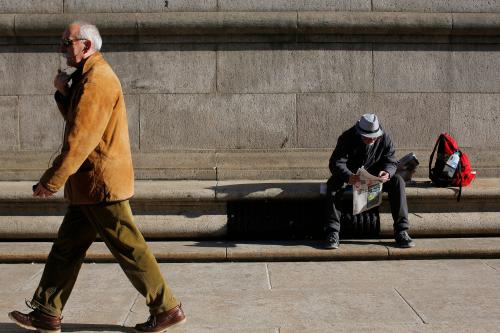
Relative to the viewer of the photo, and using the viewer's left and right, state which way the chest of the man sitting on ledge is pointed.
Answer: facing the viewer

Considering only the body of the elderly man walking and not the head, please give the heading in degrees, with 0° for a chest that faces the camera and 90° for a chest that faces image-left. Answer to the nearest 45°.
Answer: approximately 90°

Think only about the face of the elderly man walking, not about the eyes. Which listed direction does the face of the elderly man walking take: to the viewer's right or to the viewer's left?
to the viewer's left

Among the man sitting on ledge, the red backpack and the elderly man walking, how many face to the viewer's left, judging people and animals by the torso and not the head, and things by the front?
1

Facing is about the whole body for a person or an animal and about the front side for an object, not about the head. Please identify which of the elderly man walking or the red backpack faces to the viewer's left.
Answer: the elderly man walking

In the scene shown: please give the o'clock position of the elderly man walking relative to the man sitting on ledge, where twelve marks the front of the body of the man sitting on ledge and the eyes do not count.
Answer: The elderly man walking is roughly at 1 o'clock from the man sitting on ledge.

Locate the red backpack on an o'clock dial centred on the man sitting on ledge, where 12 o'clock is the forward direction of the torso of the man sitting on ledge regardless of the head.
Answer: The red backpack is roughly at 8 o'clock from the man sitting on ledge.

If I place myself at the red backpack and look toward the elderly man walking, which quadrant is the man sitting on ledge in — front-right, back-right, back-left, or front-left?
front-right

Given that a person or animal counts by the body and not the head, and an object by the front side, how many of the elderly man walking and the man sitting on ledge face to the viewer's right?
0

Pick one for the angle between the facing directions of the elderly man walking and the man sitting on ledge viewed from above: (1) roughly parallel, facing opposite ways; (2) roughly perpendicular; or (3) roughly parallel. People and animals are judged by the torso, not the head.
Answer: roughly perpendicular
